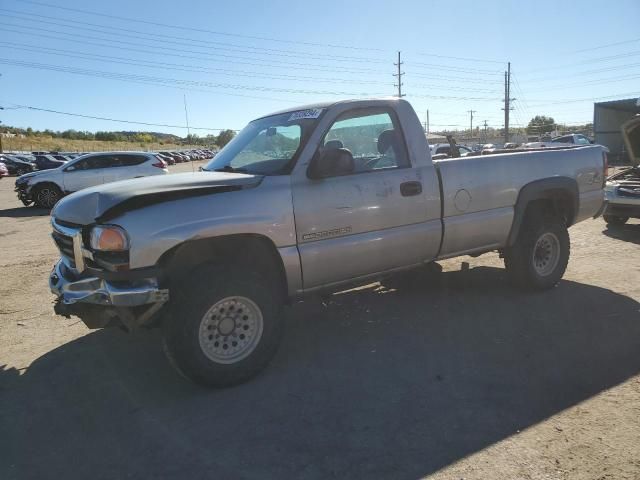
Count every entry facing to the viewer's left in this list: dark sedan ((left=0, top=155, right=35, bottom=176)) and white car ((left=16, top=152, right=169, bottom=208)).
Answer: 1

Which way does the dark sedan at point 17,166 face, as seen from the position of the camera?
facing the viewer and to the right of the viewer

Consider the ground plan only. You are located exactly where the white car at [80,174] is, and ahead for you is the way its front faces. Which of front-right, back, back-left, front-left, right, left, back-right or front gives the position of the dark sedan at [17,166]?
right

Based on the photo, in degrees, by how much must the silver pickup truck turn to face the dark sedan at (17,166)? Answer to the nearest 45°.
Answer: approximately 90° to its right

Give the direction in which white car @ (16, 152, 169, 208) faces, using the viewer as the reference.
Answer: facing to the left of the viewer

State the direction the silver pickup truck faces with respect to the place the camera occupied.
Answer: facing the viewer and to the left of the viewer

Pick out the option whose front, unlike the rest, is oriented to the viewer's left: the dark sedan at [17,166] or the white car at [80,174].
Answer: the white car

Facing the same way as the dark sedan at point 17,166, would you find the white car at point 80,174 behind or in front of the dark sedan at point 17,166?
in front

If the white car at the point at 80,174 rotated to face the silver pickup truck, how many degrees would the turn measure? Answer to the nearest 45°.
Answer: approximately 90° to its left
